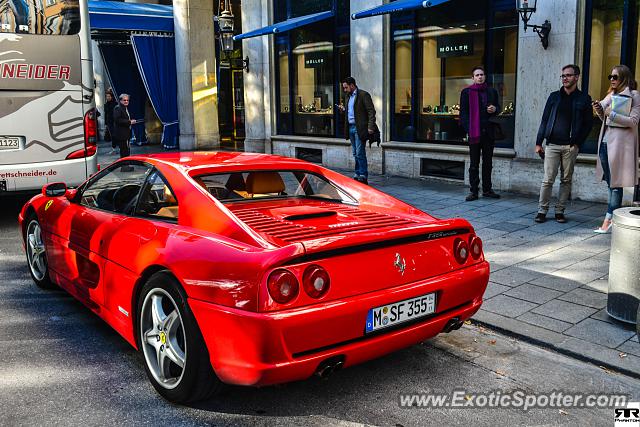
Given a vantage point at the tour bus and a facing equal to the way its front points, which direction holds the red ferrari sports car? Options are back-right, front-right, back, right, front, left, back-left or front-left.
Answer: back

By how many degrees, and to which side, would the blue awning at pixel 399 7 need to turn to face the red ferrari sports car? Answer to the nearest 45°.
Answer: approximately 45° to its left

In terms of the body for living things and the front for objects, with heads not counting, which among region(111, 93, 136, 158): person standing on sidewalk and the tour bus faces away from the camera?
the tour bus

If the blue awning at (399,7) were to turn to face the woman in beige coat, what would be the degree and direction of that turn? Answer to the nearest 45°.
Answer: approximately 90° to its left

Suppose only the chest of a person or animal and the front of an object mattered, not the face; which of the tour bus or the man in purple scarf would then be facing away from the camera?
the tour bus

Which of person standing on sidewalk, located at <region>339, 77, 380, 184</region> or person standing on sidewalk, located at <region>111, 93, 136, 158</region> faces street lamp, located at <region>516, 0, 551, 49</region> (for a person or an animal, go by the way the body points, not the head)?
person standing on sidewalk, located at <region>111, 93, 136, 158</region>
